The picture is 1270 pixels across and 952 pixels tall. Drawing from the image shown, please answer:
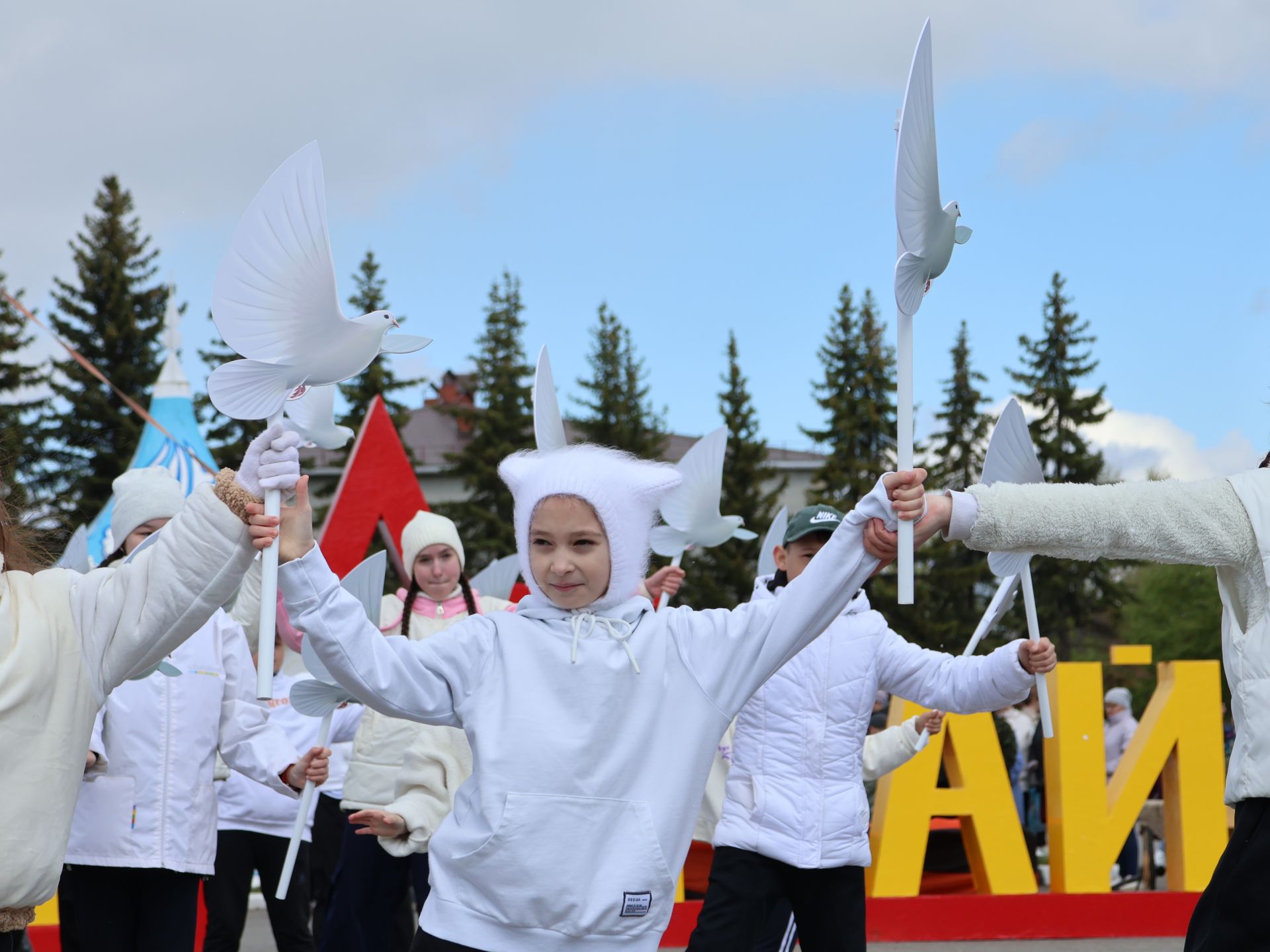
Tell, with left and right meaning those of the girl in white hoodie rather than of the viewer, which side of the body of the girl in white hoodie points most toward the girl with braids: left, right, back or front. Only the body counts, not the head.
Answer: back

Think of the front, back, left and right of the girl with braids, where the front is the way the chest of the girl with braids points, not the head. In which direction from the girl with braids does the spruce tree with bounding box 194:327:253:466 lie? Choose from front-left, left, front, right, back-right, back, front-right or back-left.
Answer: back

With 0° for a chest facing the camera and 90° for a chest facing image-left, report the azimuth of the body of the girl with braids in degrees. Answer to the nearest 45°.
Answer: approximately 0°

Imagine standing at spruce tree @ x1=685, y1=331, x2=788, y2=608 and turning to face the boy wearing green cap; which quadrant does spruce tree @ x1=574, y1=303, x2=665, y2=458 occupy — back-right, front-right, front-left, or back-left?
back-right

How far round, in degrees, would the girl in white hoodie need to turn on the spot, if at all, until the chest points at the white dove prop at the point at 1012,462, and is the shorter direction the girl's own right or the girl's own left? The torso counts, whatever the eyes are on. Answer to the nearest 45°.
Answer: approximately 135° to the girl's own left

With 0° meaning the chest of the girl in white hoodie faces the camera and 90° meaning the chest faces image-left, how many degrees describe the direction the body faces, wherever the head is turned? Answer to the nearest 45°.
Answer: approximately 0°
